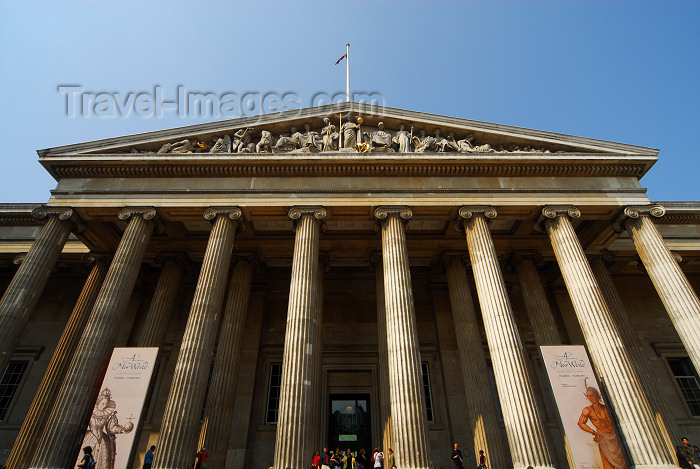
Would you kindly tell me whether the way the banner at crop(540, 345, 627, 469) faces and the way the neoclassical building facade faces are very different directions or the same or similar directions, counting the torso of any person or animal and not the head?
same or similar directions

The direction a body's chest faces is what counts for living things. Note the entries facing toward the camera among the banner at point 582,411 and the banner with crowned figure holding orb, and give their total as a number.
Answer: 2

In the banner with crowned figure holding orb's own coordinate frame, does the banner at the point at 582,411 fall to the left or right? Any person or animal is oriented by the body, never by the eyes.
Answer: on its left

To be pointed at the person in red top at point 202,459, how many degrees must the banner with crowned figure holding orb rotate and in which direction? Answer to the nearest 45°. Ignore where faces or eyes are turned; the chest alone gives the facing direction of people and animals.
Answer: approximately 90° to its left

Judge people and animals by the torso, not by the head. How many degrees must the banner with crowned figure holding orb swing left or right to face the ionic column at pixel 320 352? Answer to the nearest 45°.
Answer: approximately 90° to its left

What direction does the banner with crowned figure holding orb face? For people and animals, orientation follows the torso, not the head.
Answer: toward the camera

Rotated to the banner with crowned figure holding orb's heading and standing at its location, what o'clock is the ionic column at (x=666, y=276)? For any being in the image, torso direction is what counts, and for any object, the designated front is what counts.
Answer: The ionic column is roughly at 10 o'clock from the banner with crowned figure holding orb.

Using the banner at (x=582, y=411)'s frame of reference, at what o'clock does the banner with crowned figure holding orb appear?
The banner with crowned figure holding orb is roughly at 2 o'clock from the banner.

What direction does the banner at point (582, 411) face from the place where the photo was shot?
facing the viewer

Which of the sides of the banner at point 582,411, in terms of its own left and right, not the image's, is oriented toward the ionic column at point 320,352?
right
